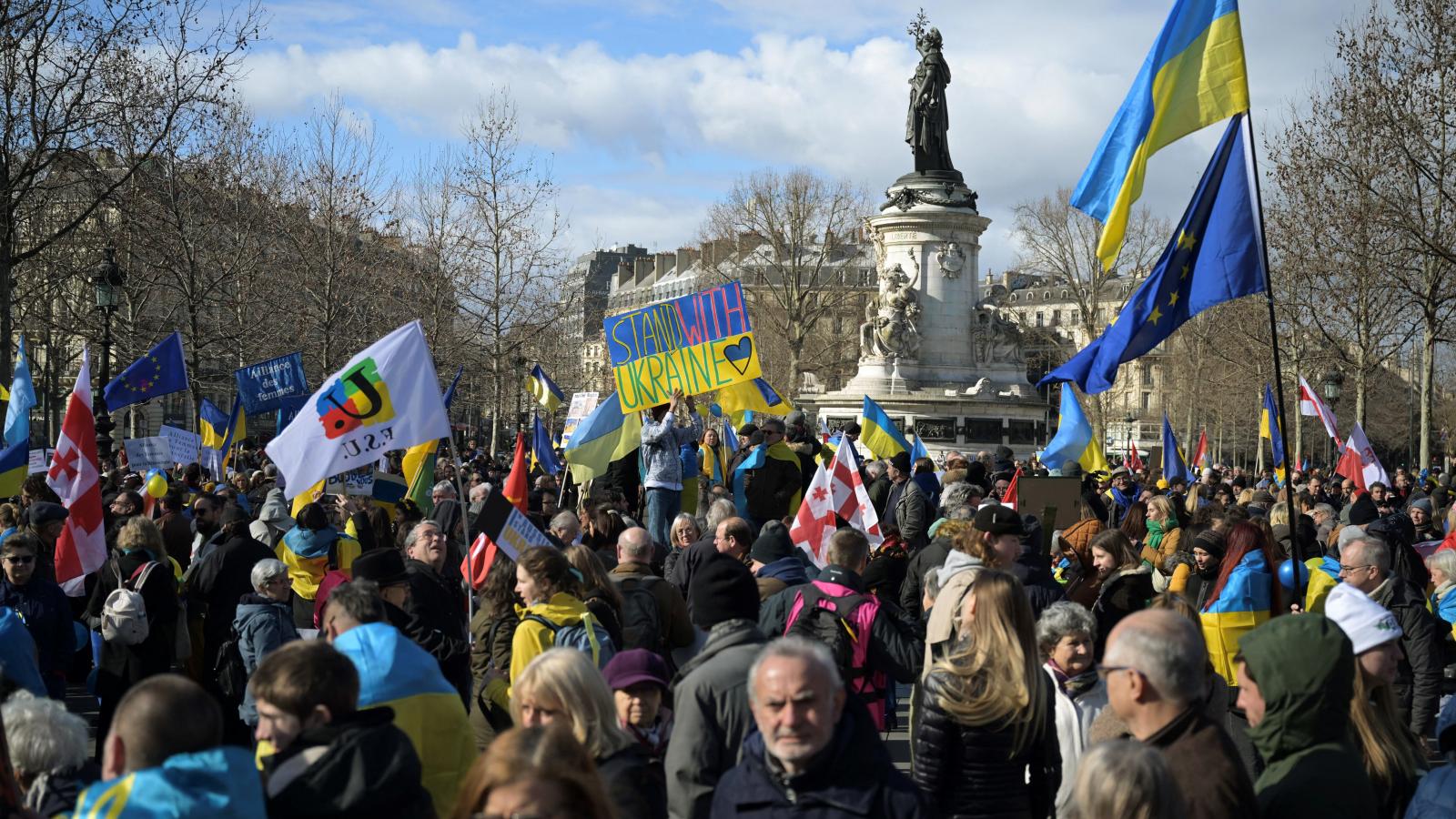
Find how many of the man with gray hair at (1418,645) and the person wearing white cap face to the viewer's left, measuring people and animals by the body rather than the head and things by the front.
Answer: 1

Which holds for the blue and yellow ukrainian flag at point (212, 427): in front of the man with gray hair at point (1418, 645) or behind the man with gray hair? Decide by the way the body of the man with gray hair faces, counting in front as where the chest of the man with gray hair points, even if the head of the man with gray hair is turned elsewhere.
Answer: in front

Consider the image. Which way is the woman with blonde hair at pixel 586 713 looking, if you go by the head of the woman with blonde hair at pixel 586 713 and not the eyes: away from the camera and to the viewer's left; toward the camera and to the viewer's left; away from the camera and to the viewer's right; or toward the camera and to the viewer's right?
toward the camera and to the viewer's left

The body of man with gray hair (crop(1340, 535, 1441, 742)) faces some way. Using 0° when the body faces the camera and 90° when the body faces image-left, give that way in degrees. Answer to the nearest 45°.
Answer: approximately 90°
